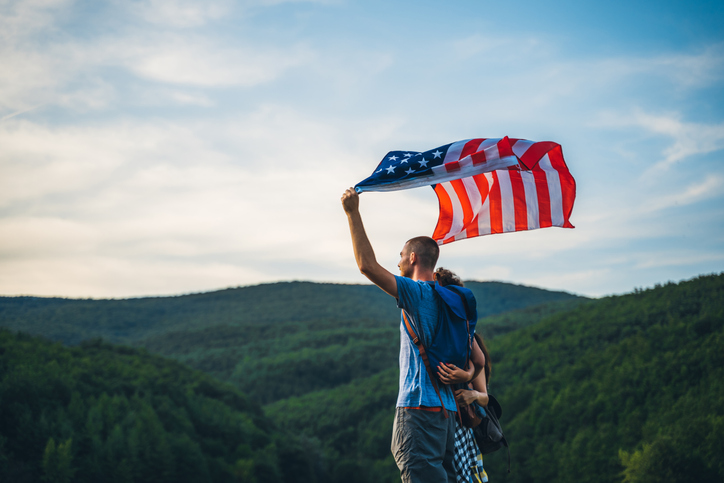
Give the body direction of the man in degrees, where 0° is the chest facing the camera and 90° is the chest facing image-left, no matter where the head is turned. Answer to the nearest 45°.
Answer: approximately 135°

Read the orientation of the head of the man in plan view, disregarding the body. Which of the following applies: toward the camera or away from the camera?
away from the camera
